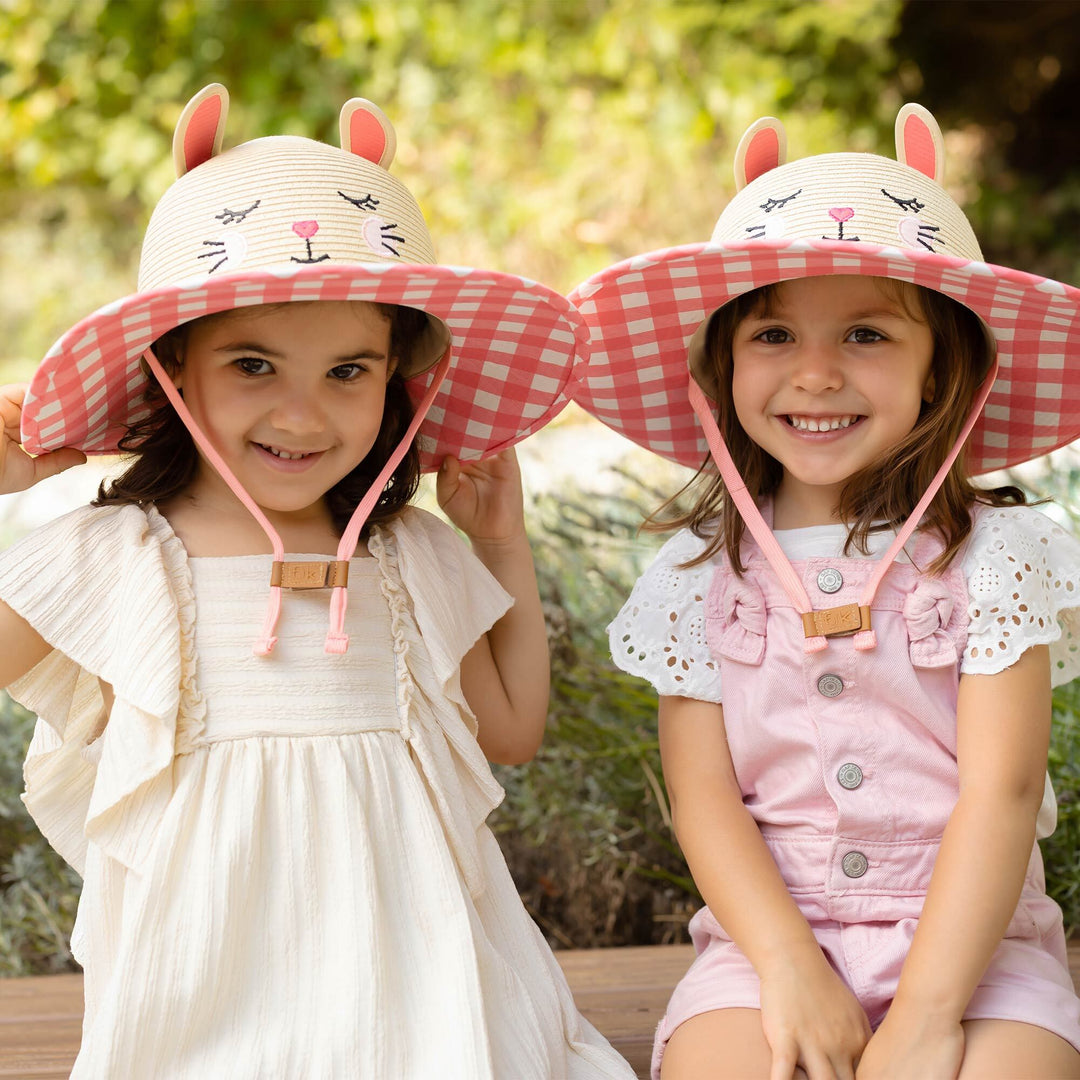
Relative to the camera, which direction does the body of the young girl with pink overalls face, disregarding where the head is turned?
toward the camera

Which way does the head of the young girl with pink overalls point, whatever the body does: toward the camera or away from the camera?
toward the camera
